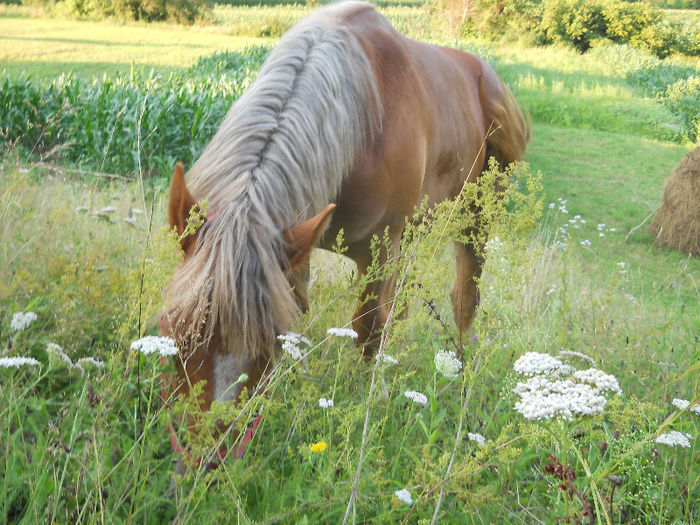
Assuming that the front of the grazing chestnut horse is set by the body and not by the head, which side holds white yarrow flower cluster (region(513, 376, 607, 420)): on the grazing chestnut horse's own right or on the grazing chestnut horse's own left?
on the grazing chestnut horse's own left

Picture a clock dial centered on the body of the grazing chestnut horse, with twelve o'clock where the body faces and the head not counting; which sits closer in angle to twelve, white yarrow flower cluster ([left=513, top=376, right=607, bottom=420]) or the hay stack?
the white yarrow flower cluster

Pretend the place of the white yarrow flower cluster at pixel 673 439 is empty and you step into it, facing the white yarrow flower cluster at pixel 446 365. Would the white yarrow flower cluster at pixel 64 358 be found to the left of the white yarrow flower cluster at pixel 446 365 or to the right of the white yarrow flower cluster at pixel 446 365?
left

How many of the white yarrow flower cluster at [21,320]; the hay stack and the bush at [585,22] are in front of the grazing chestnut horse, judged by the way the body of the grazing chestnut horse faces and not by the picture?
1

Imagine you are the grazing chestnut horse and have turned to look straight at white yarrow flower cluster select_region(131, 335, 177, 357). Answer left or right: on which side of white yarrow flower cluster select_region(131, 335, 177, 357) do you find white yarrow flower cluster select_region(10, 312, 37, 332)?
right

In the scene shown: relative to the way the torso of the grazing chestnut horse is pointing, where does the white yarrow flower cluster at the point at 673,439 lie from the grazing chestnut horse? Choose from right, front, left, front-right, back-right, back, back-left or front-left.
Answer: left

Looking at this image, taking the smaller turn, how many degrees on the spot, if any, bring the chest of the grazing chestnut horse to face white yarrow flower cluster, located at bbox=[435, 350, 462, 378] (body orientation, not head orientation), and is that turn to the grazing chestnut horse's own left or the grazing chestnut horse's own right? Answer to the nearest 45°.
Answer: approximately 90° to the grazing chestnut horse's own left

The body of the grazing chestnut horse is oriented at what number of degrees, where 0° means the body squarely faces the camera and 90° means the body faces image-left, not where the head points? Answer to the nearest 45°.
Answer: approximately 45°

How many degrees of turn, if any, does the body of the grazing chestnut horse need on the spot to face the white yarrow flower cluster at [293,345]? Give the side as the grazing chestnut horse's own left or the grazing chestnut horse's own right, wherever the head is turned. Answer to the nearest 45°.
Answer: approximately 45° to the grazing chestnut horse's own left

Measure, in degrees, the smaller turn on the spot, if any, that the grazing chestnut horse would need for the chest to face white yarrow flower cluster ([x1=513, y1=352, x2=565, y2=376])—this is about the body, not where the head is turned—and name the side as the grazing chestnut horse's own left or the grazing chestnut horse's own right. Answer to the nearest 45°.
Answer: approximately 90° to the grazing chestnut horse's own left
